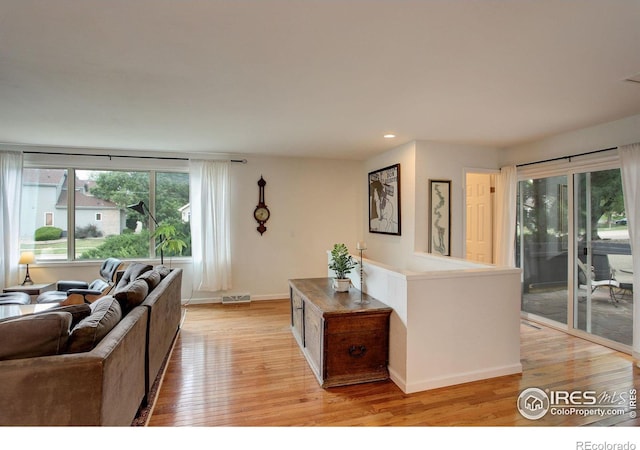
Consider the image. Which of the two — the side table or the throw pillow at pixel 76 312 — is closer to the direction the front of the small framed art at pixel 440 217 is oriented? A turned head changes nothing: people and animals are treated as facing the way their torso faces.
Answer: the throw pillow

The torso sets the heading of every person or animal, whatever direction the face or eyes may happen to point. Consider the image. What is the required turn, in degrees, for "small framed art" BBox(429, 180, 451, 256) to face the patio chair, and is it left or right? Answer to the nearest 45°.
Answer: approximately 90° to its left

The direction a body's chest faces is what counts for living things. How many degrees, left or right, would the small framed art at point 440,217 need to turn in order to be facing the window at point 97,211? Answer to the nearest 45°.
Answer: approximately 90° to its right

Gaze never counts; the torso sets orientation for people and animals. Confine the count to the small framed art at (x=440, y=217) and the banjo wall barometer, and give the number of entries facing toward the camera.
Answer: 2
